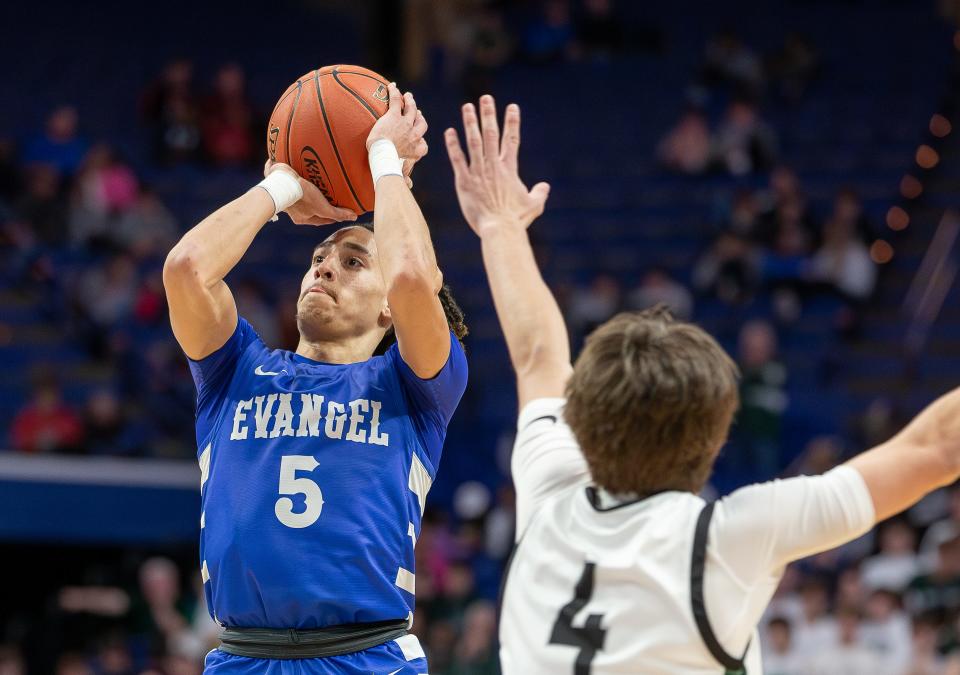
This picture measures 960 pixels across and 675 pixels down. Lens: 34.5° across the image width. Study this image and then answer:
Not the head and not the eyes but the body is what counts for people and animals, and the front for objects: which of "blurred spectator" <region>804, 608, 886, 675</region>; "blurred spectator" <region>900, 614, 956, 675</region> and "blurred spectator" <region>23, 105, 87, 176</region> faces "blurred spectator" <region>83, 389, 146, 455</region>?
"blurred spectator" <region>23, 105, 87, 176</region>

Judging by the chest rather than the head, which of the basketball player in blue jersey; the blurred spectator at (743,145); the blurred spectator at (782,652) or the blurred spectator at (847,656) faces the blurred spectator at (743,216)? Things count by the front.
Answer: the blurred spectator at (743,145)

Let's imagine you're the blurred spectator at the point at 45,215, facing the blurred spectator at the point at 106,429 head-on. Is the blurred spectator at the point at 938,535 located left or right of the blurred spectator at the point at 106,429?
left

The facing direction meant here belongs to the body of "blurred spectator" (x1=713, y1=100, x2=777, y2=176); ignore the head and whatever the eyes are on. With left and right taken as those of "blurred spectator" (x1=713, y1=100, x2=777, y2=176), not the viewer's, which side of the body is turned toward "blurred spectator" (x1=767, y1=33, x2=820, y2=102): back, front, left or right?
back

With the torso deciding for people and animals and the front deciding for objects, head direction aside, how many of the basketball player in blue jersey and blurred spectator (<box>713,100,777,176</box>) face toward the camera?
2
